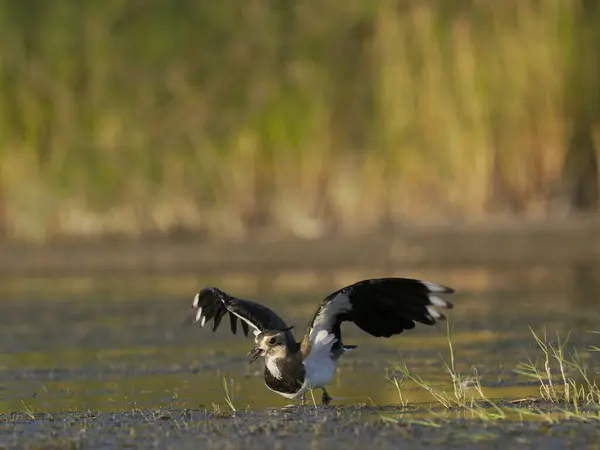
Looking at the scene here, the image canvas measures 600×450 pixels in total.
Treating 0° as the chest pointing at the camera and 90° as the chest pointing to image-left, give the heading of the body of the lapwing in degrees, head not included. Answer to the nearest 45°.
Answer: approximately 45°

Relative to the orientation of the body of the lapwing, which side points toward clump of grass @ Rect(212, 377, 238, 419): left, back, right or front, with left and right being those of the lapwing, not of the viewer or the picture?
front

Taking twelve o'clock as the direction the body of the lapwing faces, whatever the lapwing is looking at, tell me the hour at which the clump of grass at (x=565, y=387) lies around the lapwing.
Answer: The clump of grass is roughly at 8 o'clock from the lapwing.
